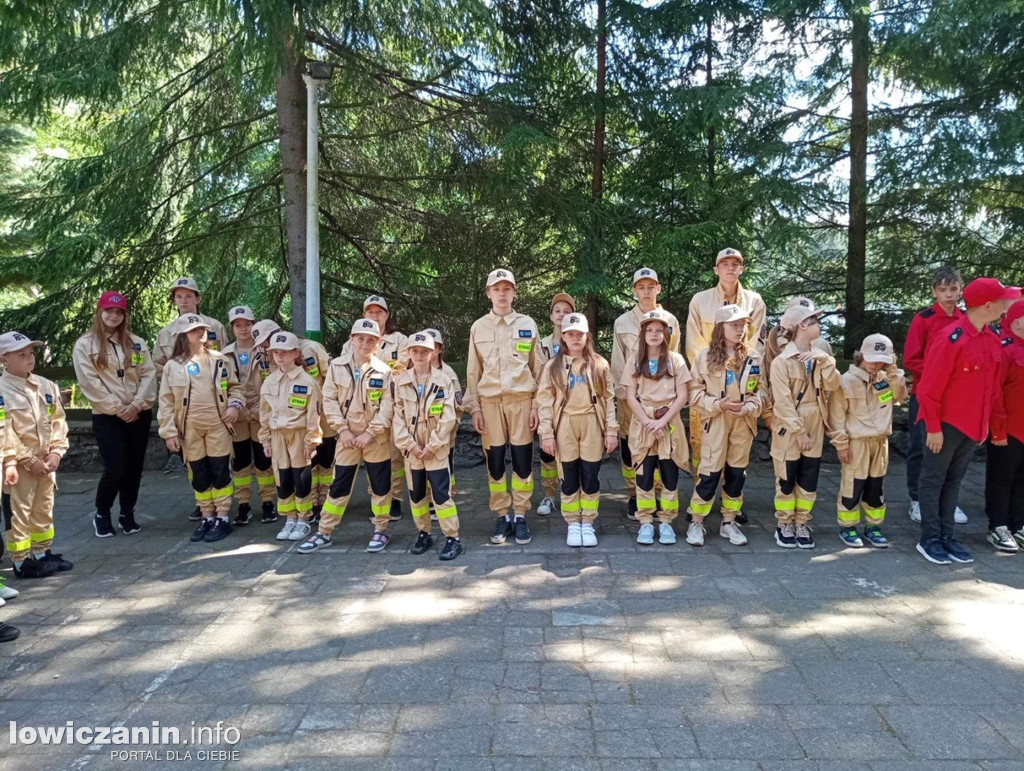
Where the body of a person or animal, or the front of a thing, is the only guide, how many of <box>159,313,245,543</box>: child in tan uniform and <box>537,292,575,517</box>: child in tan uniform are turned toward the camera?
2

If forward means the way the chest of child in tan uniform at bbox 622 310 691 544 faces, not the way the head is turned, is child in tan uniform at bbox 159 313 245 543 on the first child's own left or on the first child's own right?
on the first child's own right

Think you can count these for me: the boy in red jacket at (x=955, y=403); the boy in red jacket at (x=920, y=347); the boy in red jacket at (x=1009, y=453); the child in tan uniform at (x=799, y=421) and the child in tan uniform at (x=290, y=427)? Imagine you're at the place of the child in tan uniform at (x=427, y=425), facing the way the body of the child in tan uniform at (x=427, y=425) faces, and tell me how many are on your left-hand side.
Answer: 4

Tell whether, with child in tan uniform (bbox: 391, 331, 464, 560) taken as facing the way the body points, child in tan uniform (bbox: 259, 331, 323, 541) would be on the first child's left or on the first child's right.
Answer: on the first child's right

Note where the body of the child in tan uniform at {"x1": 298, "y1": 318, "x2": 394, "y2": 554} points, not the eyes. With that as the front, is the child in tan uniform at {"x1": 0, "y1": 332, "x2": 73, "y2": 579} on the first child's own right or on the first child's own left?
on the first child's own right

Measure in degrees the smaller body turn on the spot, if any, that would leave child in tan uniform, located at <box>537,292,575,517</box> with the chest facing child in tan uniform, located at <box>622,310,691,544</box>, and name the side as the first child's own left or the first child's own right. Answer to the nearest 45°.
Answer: approximately 45° to the first child's own left

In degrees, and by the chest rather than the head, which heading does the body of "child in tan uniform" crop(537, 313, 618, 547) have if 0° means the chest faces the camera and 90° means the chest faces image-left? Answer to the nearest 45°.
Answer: approximately 0°

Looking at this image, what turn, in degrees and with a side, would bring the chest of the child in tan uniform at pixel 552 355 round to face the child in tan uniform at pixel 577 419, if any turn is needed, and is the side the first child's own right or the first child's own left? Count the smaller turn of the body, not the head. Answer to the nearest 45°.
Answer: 0° — they already face them
